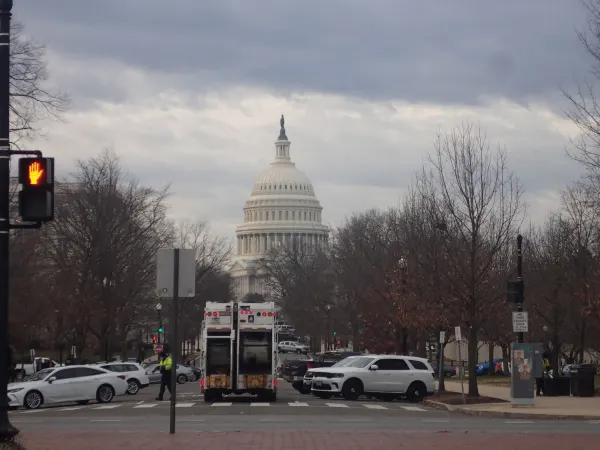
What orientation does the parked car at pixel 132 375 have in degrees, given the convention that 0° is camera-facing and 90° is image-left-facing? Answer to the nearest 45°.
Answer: approximately 90°

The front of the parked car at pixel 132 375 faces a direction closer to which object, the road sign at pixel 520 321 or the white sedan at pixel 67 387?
the white sedan

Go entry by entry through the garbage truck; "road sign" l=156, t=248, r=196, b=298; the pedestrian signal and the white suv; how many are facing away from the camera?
2

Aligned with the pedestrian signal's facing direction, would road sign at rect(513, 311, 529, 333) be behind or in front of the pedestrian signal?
behind

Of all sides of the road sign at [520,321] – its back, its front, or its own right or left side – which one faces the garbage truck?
right

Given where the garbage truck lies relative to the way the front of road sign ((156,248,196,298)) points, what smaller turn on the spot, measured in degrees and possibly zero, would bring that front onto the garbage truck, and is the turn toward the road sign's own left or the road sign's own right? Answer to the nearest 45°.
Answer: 0° — it already faces it

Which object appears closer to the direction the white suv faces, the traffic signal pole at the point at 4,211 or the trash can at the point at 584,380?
the traffic signal pole

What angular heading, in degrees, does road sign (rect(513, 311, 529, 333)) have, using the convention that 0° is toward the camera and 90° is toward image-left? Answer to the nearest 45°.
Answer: approximately 0°

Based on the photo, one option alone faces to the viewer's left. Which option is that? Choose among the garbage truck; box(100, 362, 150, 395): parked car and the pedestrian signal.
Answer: the parked car

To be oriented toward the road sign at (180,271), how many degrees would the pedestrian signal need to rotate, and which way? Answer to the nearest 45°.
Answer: approximately 135° to its left

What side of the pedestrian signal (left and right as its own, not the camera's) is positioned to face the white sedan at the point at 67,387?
back

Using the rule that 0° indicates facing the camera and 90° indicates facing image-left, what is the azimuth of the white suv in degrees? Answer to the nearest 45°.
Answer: approximately 45°

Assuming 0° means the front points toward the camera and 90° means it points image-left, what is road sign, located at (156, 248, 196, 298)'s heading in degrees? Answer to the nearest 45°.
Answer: approximately 180°

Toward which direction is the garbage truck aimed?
away from the camera

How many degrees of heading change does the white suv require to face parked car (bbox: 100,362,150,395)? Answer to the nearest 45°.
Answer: approximately 90° to its right
